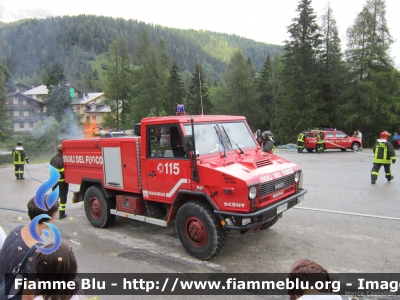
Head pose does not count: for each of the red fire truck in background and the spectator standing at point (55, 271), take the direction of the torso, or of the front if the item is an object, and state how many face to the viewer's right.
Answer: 1

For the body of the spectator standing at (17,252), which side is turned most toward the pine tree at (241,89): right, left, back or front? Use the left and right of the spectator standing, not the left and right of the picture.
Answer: front

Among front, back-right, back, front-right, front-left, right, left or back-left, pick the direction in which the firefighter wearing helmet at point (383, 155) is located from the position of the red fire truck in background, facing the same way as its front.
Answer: right

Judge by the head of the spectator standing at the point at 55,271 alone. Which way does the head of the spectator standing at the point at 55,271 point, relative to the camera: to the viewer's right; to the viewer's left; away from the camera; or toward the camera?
away from the camera

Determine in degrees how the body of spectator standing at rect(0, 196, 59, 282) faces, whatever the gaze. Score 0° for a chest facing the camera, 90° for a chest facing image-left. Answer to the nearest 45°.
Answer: approximately 225°

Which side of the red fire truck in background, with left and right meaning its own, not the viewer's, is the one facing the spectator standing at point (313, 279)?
right

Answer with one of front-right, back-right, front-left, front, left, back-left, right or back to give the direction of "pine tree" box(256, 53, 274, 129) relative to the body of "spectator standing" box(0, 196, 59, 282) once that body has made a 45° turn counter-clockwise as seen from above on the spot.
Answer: front-right

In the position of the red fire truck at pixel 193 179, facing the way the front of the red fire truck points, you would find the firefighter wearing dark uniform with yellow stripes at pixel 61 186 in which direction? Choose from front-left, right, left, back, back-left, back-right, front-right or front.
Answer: back

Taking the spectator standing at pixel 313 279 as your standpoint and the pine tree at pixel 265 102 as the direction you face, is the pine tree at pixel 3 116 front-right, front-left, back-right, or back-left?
front-left

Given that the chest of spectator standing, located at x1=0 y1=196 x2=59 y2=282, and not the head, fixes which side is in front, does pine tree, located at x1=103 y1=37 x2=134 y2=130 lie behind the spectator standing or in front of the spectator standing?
in front

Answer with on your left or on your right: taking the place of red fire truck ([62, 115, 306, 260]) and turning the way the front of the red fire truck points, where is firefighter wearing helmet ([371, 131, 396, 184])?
on your left

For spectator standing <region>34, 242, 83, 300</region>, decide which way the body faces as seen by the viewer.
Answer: away from the camera

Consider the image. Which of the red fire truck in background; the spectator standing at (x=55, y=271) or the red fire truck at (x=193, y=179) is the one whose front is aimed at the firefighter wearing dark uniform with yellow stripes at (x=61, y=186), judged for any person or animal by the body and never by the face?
the spectator standing
